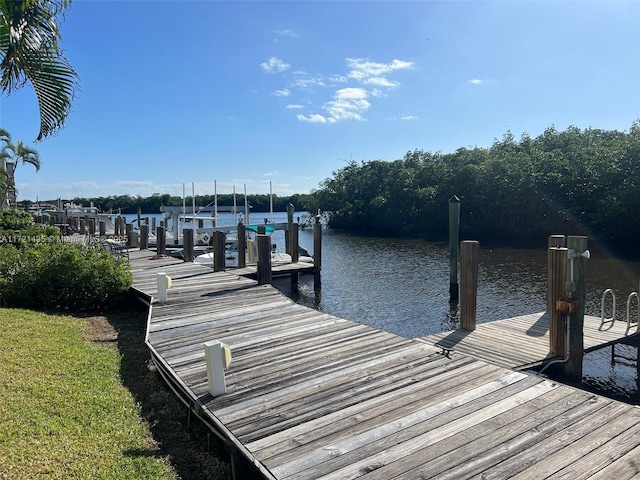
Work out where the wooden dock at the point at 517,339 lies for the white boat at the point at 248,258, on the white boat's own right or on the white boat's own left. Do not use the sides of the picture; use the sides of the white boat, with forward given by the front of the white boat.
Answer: on the white boat's own left

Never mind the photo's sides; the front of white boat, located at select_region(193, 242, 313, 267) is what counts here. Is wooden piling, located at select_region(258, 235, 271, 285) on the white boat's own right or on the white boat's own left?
on the white boat's own left

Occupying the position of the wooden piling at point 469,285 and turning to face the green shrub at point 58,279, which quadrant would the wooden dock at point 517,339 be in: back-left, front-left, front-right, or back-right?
back-left

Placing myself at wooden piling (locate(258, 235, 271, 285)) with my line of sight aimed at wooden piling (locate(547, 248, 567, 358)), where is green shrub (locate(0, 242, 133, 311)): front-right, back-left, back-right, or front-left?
back-right

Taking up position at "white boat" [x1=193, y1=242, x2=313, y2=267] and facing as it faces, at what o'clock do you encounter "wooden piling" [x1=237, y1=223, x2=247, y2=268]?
The wooden piling is roughly at 9 o'clock from the white boat.

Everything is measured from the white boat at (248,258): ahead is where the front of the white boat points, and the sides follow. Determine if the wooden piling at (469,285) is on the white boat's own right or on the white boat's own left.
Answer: on the white boat's own left

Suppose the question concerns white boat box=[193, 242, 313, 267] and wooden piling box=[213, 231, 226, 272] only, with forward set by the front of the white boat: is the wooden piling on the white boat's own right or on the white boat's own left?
on the white boat's own left

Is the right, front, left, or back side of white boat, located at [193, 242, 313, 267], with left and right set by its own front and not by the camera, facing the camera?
left

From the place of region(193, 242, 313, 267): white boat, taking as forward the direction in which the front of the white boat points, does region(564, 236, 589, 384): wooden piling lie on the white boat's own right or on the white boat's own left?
on the white boat's own left

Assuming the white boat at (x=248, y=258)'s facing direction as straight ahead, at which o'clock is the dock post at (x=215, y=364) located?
The dock post is roughly at 9 o'clock from the white boat.
